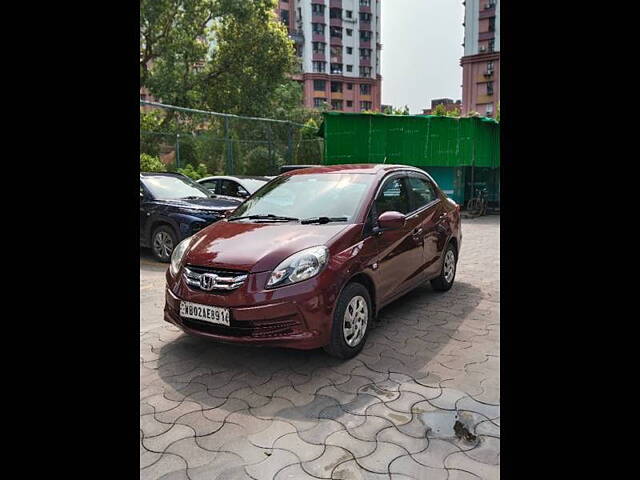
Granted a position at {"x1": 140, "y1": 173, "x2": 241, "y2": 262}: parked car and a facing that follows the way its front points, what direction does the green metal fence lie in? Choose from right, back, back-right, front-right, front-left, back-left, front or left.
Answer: back-left

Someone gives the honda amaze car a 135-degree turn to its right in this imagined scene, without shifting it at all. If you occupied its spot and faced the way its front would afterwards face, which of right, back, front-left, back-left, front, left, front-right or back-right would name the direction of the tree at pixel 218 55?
front

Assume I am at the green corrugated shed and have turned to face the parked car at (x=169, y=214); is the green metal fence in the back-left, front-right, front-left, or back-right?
front-right

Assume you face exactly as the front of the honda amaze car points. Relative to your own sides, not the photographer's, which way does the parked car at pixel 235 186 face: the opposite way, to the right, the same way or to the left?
to the left

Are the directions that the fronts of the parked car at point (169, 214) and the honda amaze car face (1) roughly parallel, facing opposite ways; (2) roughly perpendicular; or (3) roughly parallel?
roughly perpendicular

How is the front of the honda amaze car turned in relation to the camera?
facing the viewer and to the left of the viewer

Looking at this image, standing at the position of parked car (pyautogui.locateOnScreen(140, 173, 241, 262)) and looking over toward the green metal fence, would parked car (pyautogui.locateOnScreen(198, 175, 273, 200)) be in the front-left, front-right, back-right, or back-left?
front-right

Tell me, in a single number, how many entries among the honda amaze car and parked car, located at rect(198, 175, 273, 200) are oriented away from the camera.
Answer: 0

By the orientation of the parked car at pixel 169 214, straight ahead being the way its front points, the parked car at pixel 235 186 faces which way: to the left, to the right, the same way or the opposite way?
the same way

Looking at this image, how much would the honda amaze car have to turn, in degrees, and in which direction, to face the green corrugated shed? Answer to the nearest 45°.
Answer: approximately 135° to its right

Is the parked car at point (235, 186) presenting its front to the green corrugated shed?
no

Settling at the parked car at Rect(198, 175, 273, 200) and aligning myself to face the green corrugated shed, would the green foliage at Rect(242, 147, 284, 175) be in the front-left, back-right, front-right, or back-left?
front-left

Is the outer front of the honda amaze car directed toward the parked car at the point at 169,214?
no

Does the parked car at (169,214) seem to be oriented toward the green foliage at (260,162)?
no

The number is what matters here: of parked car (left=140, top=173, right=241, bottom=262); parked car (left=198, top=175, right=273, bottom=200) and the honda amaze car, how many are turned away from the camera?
0

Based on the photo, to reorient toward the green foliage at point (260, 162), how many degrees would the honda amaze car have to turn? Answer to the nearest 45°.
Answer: approximately 135° to its right

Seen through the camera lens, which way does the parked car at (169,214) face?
facing the viewer and to the right of the viewer

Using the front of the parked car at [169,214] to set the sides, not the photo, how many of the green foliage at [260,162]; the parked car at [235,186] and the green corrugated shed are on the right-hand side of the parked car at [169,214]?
0

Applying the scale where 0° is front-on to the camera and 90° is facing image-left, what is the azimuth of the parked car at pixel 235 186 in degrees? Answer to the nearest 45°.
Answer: approximately 315°

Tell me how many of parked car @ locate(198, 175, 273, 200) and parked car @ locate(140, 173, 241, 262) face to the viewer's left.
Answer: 0
